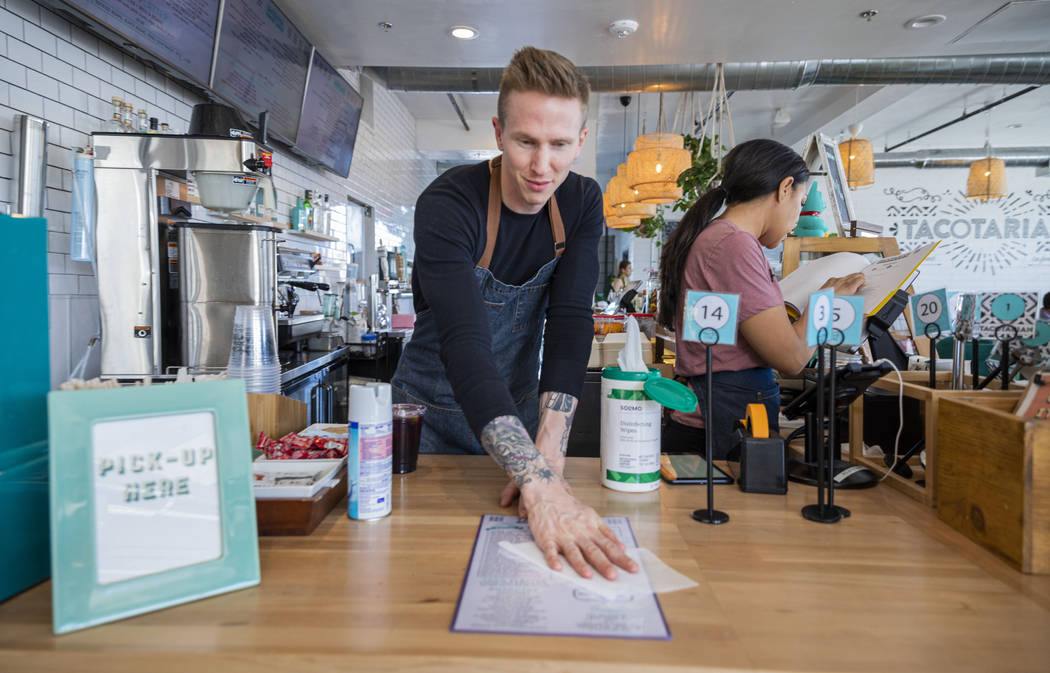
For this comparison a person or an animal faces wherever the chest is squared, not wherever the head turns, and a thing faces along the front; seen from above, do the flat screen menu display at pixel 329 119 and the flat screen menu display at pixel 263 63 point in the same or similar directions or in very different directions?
same or similar directions

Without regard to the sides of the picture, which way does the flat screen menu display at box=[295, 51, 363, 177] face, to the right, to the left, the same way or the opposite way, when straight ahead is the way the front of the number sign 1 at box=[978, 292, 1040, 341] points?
to the left

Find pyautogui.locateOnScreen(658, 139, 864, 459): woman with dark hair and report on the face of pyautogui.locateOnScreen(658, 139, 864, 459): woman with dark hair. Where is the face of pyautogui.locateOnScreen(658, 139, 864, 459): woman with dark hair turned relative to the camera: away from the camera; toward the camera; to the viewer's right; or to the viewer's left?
to the viewer's right

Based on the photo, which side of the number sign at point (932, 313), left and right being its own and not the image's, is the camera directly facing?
front

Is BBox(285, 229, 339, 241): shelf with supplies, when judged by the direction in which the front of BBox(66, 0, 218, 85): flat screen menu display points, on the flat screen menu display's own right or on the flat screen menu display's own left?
on the flat screen menu display's own left

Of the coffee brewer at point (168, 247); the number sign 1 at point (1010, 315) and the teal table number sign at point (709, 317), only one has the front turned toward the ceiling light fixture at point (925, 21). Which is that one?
the coffee brewer

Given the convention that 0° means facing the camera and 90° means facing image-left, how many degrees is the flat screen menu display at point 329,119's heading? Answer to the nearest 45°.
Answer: approximately 315°

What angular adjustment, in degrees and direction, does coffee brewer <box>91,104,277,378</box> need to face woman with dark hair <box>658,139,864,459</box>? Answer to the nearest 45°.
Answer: approximately 45° to its right

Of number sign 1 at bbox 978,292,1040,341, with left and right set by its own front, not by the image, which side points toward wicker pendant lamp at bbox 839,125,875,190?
back

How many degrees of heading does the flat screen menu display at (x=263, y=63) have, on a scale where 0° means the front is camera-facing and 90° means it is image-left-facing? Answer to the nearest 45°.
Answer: approximately 315°

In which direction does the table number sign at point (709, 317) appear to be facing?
toward the camera

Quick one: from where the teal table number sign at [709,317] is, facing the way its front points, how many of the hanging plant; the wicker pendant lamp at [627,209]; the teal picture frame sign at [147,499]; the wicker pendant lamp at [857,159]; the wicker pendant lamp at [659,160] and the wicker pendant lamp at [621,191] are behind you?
5

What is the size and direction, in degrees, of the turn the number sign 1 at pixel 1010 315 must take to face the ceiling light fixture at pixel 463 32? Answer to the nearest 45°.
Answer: approximately 135° to its right

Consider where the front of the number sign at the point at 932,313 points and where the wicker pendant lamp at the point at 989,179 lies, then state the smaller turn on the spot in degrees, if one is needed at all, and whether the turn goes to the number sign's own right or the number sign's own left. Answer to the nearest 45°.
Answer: approximately 180°

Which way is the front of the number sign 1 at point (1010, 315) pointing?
toward the camera
